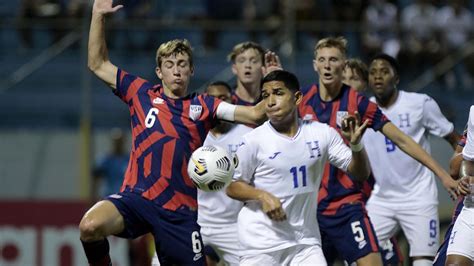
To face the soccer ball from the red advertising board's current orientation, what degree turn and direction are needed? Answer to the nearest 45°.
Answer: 0° — it already faces it

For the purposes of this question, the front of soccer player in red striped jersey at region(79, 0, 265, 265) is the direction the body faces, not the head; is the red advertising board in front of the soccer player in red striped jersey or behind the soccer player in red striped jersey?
behind

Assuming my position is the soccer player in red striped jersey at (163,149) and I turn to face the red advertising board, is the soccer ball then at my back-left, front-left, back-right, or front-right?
back-right

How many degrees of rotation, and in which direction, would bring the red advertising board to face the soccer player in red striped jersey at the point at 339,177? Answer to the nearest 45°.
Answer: approximately 45° to its left

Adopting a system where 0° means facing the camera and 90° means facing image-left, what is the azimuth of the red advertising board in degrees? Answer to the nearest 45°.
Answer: approximately 0°

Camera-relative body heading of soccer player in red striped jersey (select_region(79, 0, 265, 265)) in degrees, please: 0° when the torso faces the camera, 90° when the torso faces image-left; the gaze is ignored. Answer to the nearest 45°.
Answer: approximately 0°

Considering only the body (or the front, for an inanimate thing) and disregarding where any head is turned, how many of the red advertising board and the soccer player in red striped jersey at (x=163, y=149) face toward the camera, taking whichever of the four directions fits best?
2
